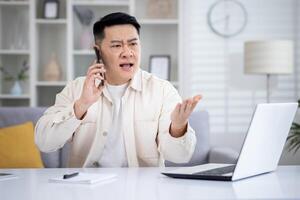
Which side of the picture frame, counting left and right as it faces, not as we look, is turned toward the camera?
front

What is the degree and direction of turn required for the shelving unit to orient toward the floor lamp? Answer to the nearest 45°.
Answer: approximately 45° to its left

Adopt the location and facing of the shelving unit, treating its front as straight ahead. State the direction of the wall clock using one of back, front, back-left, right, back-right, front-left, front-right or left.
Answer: left

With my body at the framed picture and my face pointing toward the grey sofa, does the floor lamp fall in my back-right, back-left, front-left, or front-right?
front-left

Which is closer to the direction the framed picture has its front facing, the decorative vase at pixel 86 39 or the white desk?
the white desk

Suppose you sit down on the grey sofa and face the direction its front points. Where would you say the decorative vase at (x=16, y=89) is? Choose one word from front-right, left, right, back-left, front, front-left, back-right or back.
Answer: back-right

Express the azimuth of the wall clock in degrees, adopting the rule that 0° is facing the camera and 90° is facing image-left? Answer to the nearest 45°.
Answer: approximately 0°

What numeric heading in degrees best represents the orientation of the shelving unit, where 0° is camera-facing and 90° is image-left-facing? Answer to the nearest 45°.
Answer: approximately 0°

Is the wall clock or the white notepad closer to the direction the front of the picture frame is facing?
the white notepad

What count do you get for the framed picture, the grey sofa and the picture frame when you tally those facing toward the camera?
3

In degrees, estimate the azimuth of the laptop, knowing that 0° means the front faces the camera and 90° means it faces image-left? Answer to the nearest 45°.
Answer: approximately 135°

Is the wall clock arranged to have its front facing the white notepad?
yes

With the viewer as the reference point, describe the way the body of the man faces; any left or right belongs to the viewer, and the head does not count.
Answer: facing the viewer
